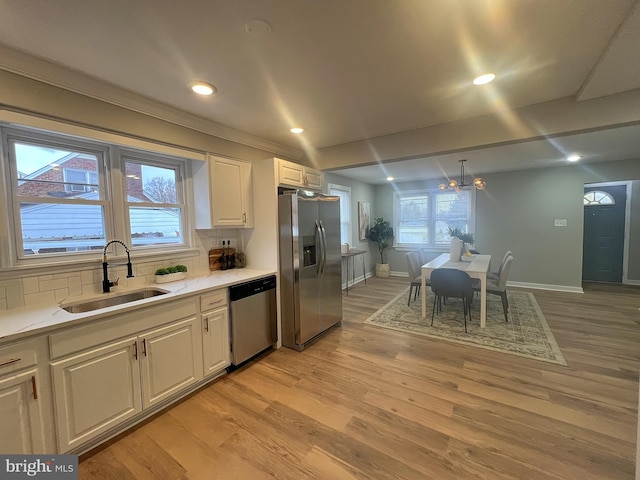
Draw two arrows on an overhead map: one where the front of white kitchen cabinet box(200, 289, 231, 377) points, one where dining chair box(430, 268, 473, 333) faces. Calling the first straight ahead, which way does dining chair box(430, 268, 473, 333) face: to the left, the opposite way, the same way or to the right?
to the left

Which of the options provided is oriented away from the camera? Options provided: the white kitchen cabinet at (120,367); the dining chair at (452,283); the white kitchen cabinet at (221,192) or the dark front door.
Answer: the dining chair

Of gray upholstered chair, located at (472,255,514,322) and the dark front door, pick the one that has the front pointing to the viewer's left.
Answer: the gray upholstered chair

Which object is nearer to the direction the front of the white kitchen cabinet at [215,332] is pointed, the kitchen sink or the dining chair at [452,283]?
the dining chair

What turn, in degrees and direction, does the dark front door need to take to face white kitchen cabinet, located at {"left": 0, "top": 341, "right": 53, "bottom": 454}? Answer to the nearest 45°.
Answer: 0° — it already faces it

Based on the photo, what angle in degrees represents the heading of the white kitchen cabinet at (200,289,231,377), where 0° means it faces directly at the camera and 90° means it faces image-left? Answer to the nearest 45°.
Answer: approximately 315°

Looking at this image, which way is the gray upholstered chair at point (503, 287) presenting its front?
to the viewer's left

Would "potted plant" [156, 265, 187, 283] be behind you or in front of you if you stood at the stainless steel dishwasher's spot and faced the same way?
behind

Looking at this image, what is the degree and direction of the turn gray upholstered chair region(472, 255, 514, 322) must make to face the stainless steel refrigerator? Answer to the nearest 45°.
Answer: approximately 45° to its left

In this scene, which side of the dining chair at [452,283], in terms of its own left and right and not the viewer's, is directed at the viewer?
back

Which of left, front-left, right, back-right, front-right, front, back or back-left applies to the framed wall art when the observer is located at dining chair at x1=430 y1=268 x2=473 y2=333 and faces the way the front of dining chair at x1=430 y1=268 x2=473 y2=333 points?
front-left

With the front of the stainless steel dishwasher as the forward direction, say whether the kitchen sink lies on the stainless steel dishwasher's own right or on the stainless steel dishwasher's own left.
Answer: on the stainless steel dishwasher's own right

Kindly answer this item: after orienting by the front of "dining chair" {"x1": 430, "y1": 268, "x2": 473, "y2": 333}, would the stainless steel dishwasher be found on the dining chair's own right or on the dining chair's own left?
on the dining chair's own left

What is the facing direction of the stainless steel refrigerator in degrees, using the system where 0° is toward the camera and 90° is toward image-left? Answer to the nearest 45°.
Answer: approximately 315°

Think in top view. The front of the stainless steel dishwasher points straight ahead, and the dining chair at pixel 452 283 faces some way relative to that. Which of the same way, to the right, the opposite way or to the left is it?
to the left
